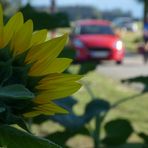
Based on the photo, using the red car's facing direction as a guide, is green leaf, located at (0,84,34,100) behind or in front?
in front

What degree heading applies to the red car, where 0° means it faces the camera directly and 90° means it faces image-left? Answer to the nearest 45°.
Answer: approximately 0°

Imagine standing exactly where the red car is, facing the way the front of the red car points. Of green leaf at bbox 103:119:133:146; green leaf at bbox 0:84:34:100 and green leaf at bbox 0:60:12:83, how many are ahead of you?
3

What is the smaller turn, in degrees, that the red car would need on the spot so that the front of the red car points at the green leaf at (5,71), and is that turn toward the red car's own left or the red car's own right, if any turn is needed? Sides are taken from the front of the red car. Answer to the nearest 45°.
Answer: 0° — it already faces it

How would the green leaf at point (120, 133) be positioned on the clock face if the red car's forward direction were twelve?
The green leaf is roughly at 12 o'clock from the red car.

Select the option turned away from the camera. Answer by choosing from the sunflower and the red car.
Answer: the sunflower

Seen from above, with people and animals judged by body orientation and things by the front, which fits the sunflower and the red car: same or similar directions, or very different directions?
very different directions

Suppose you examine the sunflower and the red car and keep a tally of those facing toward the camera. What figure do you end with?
1

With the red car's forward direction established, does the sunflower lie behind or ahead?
ahead
